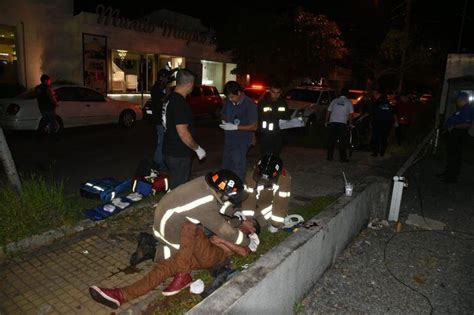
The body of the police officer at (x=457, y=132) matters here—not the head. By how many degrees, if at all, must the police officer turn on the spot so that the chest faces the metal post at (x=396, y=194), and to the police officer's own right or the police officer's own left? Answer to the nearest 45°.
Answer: approximately 90° to the police officer's own left

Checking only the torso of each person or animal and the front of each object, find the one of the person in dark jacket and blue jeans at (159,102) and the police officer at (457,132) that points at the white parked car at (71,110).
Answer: the police officer at (457,132)

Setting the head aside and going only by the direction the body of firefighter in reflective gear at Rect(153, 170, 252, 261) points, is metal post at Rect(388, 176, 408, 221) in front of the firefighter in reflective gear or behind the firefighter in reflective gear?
in front

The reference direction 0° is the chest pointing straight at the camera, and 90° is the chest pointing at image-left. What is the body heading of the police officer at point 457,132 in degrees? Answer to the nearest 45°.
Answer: approximately 90°

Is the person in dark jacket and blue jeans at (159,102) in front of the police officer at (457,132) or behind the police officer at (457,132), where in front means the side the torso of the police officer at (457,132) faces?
in front

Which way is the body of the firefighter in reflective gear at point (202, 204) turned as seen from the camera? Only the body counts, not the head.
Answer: to the viewer's right

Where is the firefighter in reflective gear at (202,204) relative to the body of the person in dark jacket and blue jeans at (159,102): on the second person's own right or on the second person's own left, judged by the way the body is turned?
on the second person's own right

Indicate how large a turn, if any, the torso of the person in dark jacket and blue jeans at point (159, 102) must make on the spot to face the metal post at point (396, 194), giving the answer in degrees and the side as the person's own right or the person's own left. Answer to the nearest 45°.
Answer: approximately 45° to the person's own right

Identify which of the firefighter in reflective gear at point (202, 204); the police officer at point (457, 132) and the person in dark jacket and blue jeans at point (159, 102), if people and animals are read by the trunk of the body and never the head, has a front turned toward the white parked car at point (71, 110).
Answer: the police officer at point (457, 132)
